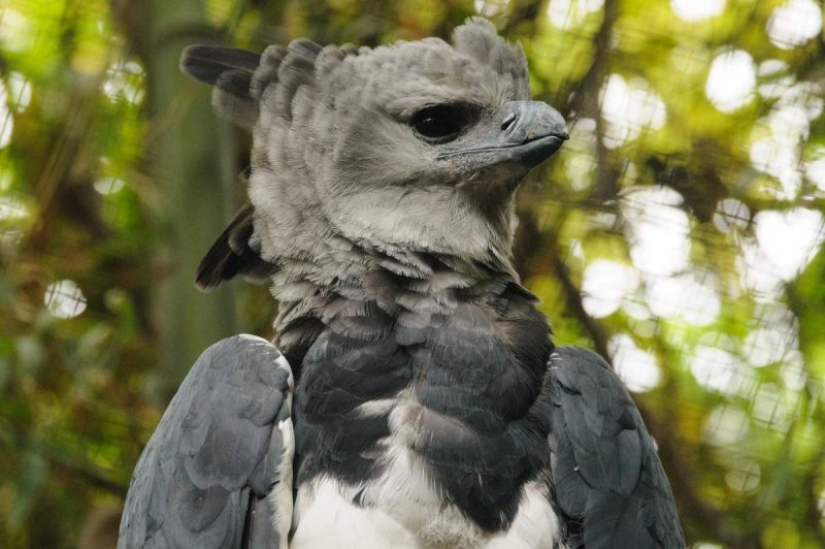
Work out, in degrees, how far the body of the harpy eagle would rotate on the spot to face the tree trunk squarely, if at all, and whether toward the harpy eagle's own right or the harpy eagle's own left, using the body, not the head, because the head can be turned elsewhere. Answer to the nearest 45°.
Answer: approximately 135° to the harpy eagle's own right

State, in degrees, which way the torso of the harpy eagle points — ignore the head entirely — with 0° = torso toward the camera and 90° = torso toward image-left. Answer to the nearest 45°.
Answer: approximately 0°
